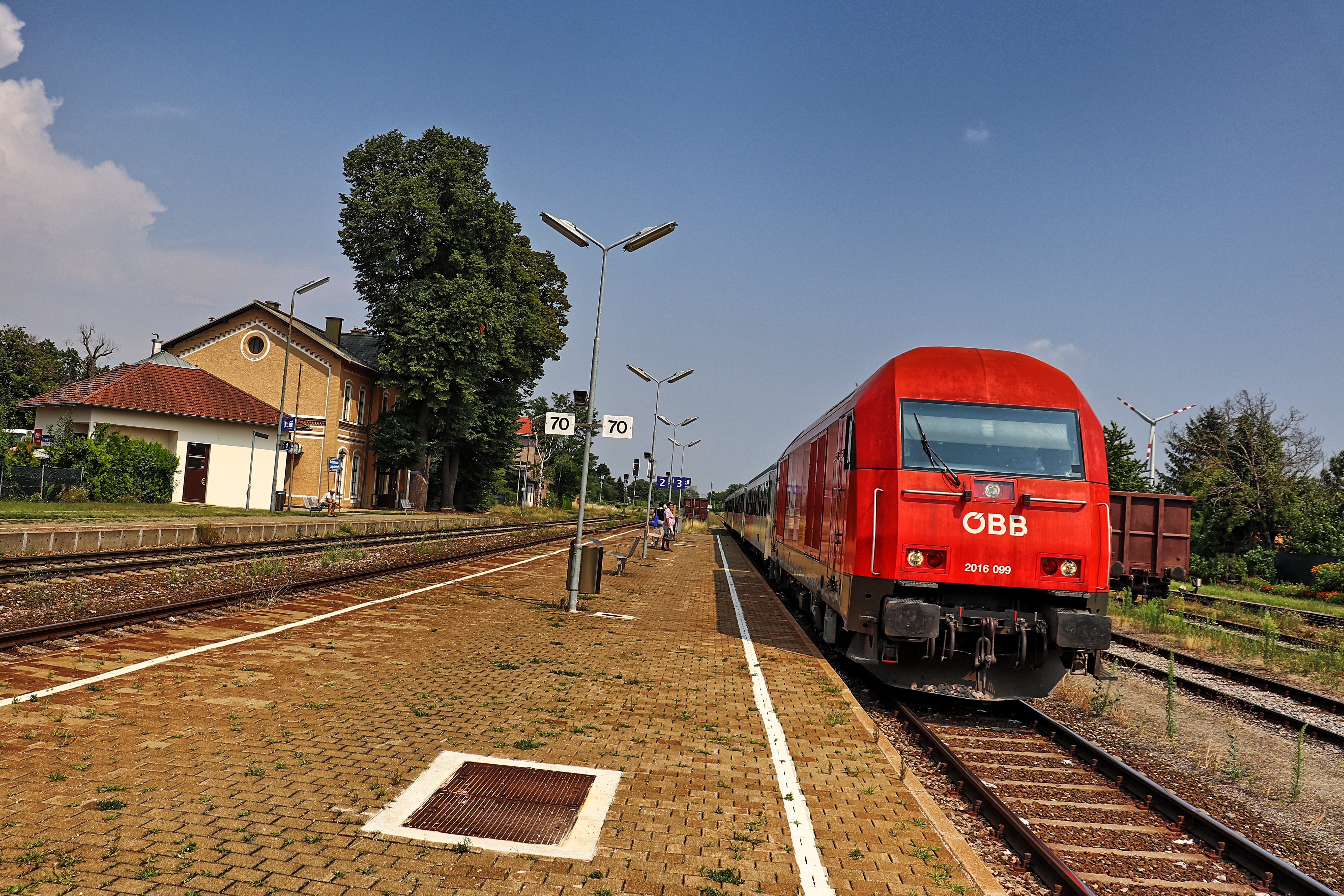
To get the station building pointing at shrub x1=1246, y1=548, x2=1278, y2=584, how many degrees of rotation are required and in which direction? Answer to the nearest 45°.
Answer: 0° — it already faces it

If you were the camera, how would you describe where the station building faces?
facing the viewer and to the right of the viewer

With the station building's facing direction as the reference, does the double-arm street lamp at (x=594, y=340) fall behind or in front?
in front

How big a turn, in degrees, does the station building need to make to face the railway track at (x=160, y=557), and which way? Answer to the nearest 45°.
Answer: approximately 45° to its right

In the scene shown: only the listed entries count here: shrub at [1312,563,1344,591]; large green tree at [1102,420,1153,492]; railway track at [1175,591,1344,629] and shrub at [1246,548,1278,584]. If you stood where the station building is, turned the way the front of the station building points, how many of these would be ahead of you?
4

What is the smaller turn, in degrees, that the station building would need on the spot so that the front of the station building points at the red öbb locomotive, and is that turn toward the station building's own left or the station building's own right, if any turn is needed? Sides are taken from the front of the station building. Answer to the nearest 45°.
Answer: approximately 45° to the station building's own right
